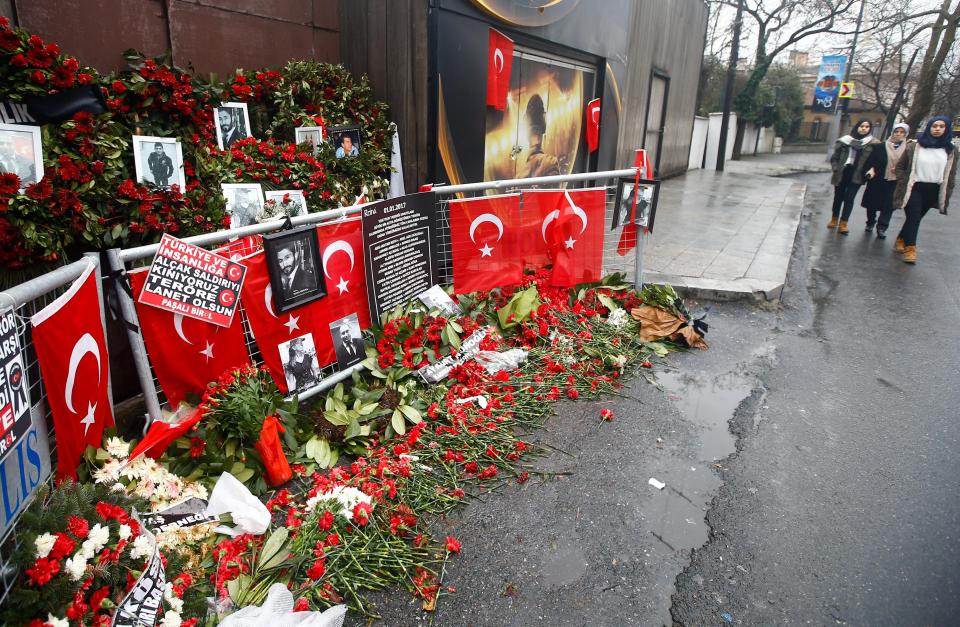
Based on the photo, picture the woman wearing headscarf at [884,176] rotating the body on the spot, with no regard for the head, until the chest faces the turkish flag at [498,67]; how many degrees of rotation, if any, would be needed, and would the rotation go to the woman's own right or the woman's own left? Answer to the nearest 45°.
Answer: approximately 45° to the woman's own right

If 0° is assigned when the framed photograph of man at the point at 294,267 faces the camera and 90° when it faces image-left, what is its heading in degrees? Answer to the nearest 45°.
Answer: approximately 315°

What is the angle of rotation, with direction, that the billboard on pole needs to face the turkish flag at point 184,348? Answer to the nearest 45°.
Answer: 0° — it already faces it

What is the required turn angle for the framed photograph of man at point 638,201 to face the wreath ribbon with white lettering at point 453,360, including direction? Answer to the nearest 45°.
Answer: approximately 45° to its right

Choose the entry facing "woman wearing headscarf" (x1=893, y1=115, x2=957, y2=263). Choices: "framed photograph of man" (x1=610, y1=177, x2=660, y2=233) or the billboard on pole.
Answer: the billboard on pole

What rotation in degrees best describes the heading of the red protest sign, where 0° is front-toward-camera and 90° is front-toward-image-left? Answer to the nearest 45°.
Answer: approximately 0°

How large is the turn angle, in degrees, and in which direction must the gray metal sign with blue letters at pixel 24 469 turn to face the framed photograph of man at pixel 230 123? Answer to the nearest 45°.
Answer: approximately 90° to its left

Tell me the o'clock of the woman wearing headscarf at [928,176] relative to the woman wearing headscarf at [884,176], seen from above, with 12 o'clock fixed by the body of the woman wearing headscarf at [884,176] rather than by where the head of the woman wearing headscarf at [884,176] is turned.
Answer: the woman wearing headscarf at [928,176] is roughly at 11 o'clock from the woman wearing headscarf at [884,176].

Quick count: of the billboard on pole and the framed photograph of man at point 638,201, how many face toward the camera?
2

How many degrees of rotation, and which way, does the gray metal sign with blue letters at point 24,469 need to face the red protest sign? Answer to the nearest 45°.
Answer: approximately 90° to its left

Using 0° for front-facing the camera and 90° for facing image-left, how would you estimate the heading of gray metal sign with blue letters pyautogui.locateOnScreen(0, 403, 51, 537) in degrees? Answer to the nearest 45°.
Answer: approximately 315°
